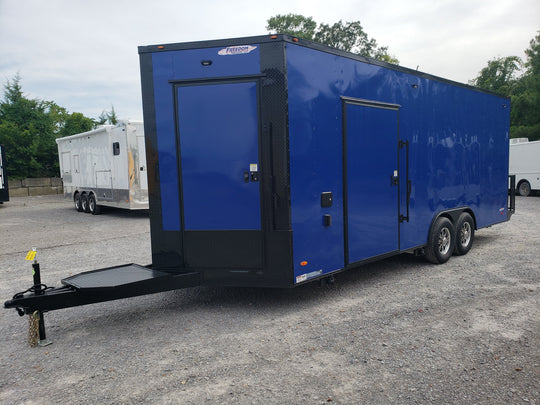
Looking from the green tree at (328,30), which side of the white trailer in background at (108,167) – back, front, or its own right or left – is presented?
left

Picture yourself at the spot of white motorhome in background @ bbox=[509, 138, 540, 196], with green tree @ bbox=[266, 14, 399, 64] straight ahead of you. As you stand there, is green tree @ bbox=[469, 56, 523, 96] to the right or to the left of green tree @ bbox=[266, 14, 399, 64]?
right

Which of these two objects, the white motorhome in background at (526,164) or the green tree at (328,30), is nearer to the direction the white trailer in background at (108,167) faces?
the white motorhome in background

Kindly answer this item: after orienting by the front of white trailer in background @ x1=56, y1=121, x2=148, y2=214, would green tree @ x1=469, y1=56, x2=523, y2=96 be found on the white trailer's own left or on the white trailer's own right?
on the white trailer's own left

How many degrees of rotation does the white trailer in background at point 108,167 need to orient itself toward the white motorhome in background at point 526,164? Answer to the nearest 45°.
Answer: approximately 45° to its left

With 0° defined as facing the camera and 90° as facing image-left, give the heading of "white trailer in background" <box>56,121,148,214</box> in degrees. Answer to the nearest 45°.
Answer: approximately 315°
